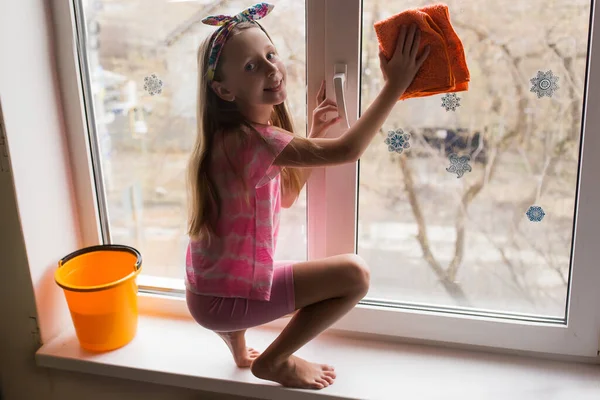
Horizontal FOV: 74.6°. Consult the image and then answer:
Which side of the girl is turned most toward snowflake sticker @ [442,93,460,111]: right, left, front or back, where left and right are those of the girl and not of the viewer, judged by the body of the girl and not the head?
front

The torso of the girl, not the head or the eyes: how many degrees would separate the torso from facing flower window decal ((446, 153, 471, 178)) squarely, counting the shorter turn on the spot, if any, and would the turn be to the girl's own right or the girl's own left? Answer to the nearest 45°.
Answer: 0° — they already face it

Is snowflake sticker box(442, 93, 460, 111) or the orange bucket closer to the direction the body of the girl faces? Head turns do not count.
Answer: the snowflake sticker

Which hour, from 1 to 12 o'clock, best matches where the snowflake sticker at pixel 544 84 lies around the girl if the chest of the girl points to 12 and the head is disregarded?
The snowflake sticker is roughly at 12 o'clock from the girl.

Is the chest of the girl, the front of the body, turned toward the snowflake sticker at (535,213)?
yes

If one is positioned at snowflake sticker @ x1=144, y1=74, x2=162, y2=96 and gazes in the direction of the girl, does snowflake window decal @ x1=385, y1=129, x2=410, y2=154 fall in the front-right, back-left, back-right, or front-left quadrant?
front-left

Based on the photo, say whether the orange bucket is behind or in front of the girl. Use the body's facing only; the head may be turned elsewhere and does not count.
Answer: behind

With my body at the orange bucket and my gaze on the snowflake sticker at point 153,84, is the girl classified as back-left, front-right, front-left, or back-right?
front-right

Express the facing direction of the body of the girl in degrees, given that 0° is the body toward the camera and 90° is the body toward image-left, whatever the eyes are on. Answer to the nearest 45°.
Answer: approximately 270°

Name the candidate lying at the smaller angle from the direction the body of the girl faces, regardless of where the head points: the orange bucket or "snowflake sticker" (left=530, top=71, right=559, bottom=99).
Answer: the snowflake sticker
